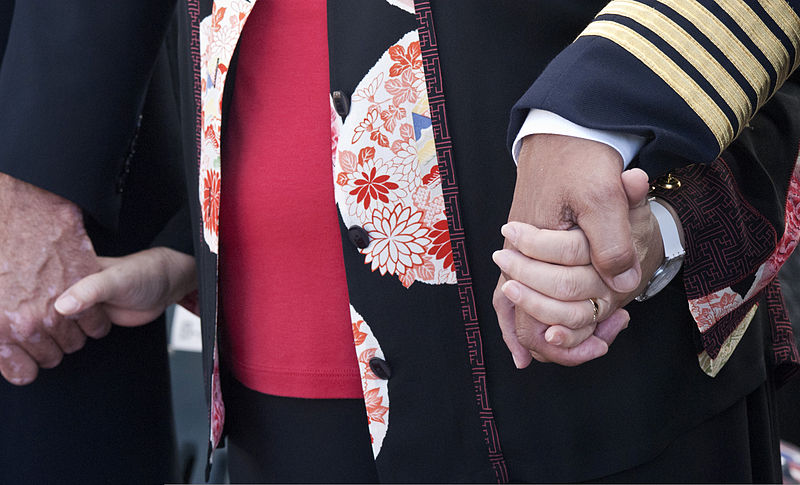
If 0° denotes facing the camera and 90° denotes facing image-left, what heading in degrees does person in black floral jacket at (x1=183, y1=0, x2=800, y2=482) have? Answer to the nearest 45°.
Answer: approximately 45°
